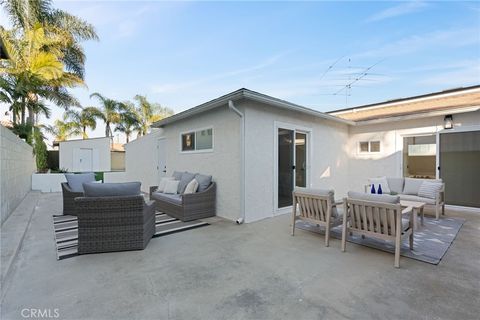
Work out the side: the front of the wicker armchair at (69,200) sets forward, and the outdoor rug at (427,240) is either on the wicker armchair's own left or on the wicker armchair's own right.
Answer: on the wicker armchair's own right

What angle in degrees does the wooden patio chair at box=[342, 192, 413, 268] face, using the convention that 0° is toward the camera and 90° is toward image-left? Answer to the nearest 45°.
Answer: approximately 225°

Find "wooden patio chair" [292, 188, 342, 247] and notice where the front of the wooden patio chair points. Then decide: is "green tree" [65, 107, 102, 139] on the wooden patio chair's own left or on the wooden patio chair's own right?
on the wooden patio chair's own left

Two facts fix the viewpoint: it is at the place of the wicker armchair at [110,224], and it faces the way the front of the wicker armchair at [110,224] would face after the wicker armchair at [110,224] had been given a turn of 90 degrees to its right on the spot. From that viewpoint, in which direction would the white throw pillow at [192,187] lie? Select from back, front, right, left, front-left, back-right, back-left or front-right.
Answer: front-left

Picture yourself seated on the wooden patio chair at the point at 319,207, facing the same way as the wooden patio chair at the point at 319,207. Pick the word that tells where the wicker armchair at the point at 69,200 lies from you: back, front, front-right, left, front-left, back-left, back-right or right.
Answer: back-left

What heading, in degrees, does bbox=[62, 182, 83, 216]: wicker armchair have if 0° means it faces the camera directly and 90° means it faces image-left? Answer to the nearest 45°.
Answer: approximately 270°

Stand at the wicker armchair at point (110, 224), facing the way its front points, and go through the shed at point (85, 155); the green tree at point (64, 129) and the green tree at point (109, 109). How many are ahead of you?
3

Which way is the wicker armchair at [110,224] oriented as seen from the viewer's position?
away from the camera

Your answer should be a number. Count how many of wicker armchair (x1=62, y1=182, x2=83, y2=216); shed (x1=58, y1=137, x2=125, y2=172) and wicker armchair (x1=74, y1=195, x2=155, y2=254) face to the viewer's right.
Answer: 1

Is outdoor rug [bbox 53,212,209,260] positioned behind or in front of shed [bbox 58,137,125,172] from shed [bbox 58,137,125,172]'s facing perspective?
in front

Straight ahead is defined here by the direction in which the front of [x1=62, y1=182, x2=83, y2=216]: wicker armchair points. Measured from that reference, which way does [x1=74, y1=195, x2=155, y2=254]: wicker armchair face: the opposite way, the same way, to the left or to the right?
to the left

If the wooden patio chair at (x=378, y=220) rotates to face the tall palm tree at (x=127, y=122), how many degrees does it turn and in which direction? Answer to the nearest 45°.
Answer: approximately 90° to its left

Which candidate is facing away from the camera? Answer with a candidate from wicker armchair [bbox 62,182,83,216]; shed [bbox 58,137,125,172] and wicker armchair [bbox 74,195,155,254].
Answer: wicker armchair [bbox 74,195,155,254]

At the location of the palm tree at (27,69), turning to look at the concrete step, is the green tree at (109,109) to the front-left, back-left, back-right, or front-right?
back-left

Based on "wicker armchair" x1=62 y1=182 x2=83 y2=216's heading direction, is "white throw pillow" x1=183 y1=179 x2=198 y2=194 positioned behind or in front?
in front

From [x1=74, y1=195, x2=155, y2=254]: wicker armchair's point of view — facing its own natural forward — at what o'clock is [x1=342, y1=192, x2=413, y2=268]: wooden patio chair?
The wooden patio chair is roughly at 4 o'clock from the wicker armchair.

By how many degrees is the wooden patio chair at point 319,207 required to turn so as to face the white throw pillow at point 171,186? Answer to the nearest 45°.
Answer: approximately 135° to its left
